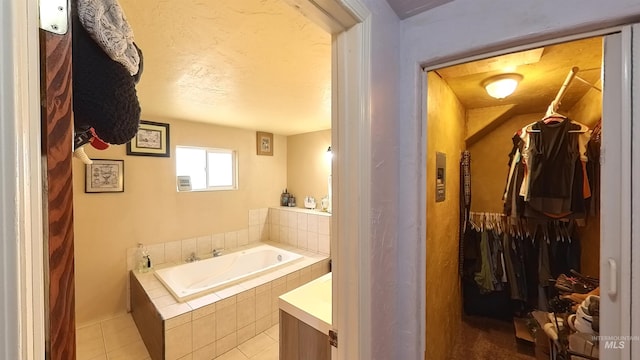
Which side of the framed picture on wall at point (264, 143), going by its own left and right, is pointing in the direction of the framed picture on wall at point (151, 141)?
right

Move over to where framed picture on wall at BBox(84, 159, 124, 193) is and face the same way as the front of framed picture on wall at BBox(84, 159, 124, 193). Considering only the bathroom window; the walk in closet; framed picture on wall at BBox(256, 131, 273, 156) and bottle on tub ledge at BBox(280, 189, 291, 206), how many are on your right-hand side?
0

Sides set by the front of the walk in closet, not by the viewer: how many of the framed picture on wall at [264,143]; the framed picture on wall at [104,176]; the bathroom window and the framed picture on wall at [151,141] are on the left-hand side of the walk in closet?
0

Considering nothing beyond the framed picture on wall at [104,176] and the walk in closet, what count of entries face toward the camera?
2

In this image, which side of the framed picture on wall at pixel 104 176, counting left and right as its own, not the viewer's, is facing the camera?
front

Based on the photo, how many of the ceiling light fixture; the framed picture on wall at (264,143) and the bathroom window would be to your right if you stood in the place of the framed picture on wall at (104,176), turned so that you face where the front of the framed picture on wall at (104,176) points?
0

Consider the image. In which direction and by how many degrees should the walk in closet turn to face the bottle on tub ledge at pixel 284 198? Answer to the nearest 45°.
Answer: approximately 90° to its right

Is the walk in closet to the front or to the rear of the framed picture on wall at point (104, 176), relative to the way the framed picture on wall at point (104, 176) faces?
to the front

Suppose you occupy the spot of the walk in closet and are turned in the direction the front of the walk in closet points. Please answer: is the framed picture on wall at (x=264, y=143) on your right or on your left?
on your right

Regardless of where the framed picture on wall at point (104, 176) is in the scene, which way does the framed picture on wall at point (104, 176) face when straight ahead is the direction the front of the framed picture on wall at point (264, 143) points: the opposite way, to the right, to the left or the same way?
the same way

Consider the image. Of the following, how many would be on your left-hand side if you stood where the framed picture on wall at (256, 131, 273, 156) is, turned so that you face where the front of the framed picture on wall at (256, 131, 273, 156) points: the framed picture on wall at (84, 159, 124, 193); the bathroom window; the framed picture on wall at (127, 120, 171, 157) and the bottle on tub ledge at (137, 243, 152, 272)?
0

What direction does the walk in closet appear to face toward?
toward the camera

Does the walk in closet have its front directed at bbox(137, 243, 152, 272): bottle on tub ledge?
no
